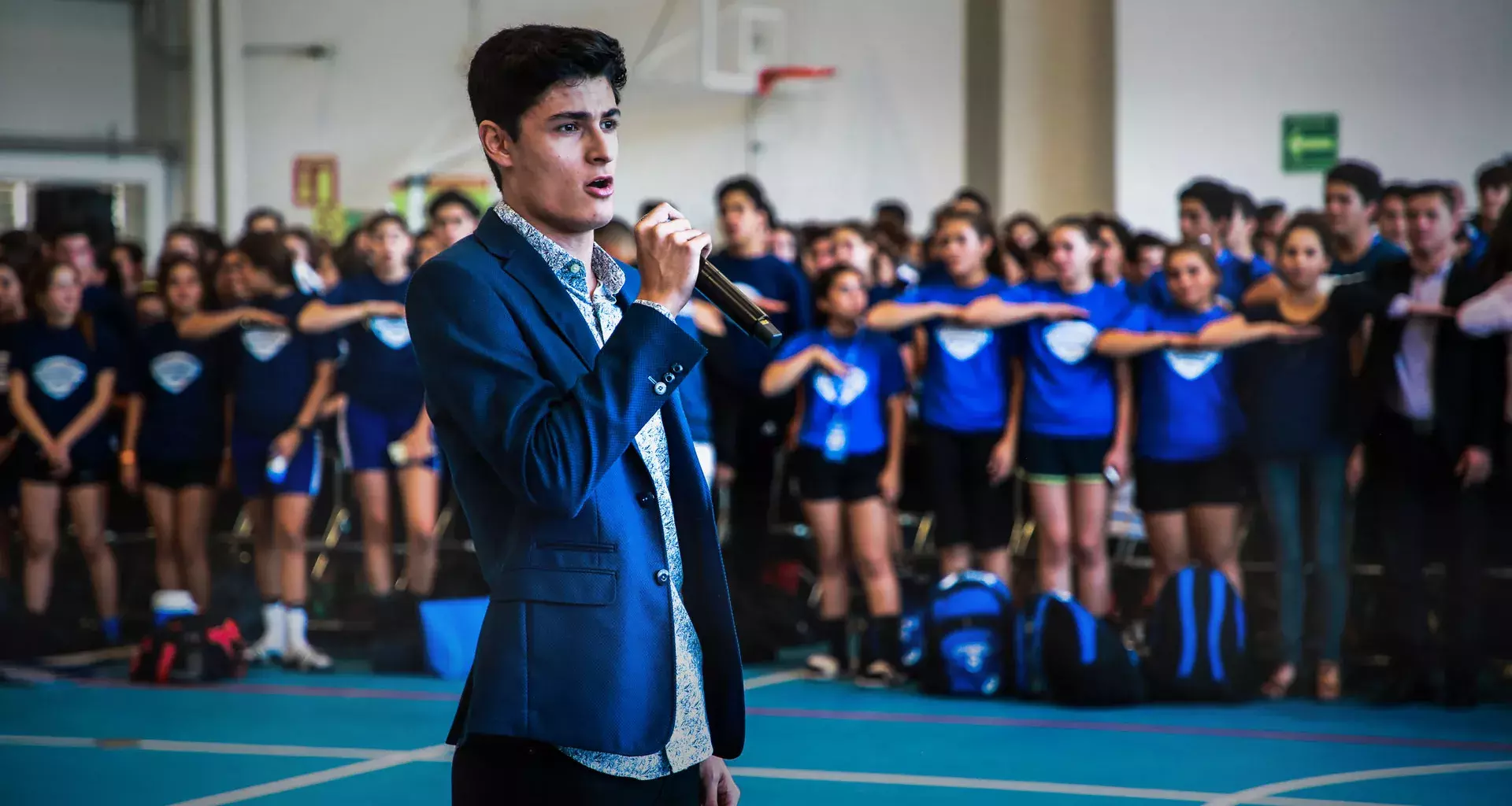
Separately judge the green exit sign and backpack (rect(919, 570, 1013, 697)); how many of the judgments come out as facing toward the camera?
2

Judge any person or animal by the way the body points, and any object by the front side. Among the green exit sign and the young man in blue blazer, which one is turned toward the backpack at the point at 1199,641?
the green exit sign

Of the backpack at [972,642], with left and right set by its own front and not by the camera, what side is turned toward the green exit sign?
back

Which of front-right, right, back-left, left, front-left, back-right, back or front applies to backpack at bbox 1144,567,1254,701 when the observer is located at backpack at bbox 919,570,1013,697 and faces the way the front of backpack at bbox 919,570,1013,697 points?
left

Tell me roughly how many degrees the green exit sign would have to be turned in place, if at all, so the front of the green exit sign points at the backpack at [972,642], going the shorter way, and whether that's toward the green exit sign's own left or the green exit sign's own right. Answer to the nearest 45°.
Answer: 0° — it already faces it

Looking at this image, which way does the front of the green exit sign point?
toward the camera

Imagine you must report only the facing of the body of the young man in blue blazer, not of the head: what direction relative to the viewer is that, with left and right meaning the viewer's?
facing the viewer and to the right of the viewer

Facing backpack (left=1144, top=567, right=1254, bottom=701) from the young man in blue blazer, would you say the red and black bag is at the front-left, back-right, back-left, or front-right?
front-left

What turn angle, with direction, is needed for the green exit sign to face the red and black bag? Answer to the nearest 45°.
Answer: approximately 45° to its right

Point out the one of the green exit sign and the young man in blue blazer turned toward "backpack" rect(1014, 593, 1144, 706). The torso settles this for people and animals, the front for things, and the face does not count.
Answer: the green exit sign

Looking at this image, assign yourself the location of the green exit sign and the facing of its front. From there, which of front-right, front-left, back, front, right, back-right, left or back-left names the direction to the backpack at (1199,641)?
front

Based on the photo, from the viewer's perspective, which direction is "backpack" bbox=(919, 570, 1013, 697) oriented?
toward the camera

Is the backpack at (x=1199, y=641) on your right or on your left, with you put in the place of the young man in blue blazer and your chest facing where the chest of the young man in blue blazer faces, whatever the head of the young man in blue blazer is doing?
on your left
